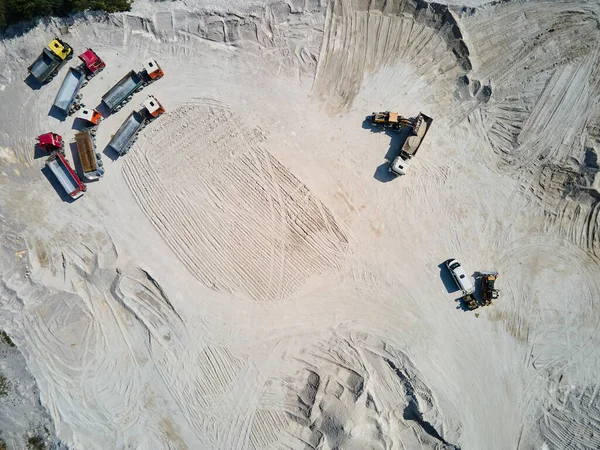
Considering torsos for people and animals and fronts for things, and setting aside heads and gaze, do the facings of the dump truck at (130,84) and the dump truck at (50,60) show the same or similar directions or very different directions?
same or similar directions

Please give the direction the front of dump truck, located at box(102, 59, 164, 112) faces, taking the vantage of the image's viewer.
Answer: facing away from the viewer and to the right of the viewer

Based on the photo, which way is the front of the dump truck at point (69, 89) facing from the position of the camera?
facing away from the viewer and to the right of the viewer

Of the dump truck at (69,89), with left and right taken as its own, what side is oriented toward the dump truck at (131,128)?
right

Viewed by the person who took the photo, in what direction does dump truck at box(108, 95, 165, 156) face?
facing away from the viewer and to the right of the viewer

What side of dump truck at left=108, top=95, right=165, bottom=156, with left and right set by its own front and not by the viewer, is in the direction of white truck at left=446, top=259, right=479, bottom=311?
right

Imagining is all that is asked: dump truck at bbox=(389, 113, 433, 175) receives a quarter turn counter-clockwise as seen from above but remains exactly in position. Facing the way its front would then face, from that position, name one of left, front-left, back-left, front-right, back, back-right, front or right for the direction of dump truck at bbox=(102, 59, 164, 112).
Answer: back-right

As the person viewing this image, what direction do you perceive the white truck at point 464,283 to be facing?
facing away from the viewer and to the left of the viewer

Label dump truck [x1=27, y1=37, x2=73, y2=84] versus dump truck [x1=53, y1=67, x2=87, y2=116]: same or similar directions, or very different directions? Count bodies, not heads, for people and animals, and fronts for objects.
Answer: same or similar directions

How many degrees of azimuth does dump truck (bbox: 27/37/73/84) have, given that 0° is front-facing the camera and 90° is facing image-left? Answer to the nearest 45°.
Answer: approximately 225°

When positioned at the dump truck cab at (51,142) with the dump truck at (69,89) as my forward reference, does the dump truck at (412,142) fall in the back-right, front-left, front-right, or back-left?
front-right
